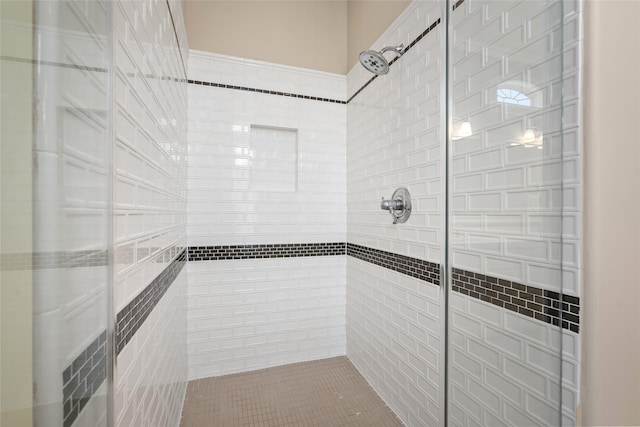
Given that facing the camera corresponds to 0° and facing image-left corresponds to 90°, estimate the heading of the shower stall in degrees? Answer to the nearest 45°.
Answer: approximately 0°
